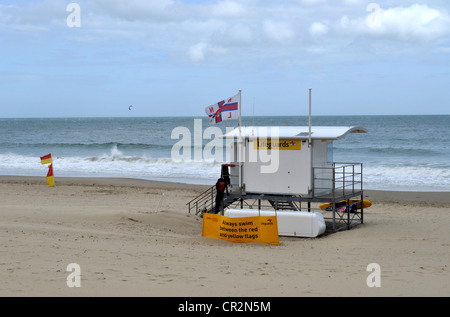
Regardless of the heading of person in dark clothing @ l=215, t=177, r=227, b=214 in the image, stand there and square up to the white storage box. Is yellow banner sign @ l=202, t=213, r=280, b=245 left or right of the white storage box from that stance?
right

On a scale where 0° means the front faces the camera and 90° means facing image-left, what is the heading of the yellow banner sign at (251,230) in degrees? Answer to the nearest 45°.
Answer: approximately 0°

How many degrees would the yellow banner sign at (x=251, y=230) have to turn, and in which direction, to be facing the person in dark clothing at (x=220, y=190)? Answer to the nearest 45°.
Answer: approximately 180°

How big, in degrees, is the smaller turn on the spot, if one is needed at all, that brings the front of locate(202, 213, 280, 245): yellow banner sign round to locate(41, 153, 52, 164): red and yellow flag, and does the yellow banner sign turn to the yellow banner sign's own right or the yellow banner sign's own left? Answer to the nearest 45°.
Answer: approximately 135° to the yellow banner sign's own right

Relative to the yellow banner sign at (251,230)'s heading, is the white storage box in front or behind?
behind

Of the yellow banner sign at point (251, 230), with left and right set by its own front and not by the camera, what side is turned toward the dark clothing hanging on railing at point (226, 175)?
back

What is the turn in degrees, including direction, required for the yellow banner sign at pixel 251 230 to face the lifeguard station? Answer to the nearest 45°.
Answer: approximately 180°

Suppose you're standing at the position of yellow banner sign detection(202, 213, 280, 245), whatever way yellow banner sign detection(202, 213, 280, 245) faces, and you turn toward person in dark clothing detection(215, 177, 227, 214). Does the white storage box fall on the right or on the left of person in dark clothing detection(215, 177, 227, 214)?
right
